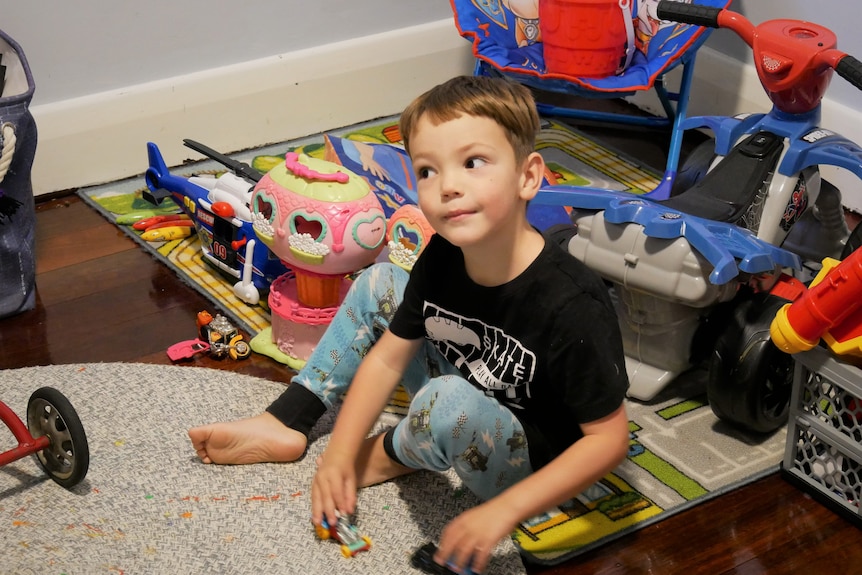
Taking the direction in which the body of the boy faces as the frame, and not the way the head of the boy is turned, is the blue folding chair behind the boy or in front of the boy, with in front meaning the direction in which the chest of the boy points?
behind

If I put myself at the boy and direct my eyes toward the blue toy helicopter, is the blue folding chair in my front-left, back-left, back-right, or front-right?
front-right

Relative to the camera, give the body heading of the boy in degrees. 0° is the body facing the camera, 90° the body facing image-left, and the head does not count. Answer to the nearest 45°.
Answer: approximately 45°

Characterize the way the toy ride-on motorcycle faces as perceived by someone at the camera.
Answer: facing away from the viewer and to the right of the viewer

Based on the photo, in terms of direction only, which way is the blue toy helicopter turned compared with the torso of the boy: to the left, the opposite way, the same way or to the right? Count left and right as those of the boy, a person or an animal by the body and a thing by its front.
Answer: to the left

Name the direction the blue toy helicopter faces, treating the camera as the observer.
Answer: facing the viewer and to the right of the viewer

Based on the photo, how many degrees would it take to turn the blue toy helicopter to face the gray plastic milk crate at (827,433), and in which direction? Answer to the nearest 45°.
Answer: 0° — it already faces it

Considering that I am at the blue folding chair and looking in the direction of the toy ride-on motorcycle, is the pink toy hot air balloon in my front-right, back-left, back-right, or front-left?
front-right

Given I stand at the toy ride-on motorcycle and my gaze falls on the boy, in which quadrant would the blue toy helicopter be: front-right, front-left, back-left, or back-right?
front-right

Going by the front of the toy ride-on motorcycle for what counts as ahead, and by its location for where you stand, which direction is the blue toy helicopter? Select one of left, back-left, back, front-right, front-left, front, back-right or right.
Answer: back-left

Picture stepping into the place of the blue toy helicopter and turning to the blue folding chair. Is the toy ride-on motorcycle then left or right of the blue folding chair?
right

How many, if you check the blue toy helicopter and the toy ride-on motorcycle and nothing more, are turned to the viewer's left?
0

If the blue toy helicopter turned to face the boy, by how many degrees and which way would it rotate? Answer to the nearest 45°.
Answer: approximately 45° to its right

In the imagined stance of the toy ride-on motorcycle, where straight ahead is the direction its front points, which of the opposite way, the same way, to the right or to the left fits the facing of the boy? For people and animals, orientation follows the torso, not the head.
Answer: the opposite way
